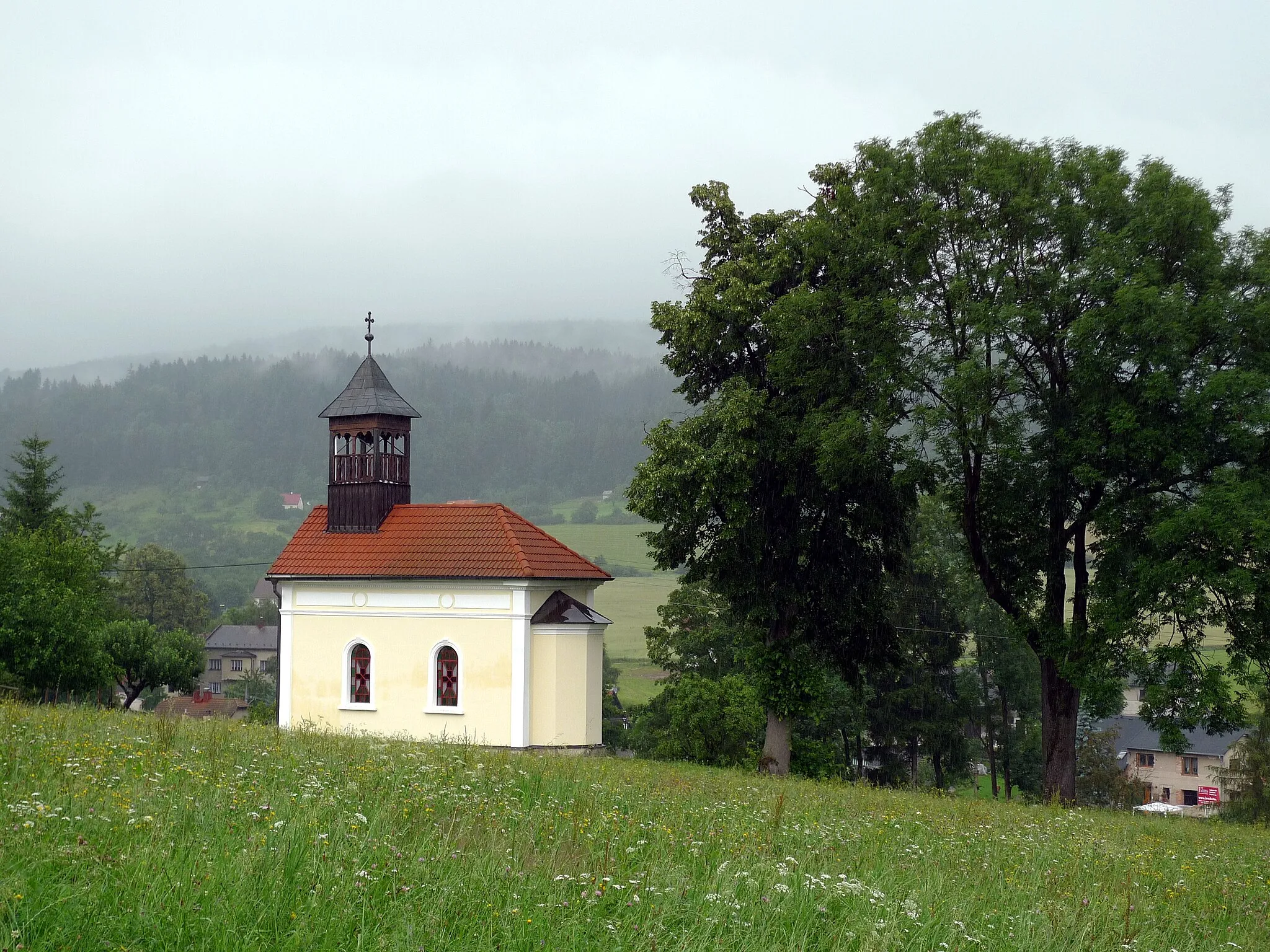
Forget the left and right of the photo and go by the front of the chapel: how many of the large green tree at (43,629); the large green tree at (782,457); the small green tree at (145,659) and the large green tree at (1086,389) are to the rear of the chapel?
2

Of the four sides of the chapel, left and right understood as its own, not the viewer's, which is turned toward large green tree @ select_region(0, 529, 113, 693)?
front

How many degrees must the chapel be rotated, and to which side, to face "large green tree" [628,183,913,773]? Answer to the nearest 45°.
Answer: approximately 180°

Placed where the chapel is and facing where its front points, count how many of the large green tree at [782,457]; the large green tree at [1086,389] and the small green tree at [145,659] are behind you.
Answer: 2

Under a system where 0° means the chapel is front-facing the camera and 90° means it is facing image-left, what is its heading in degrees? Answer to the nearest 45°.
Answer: approximately 135°

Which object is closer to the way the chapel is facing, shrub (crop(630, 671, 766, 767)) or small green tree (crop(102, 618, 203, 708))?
the small green tree

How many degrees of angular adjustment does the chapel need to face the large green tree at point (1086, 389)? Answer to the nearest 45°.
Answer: approximately 180°

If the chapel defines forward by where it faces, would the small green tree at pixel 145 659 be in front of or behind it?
in front
